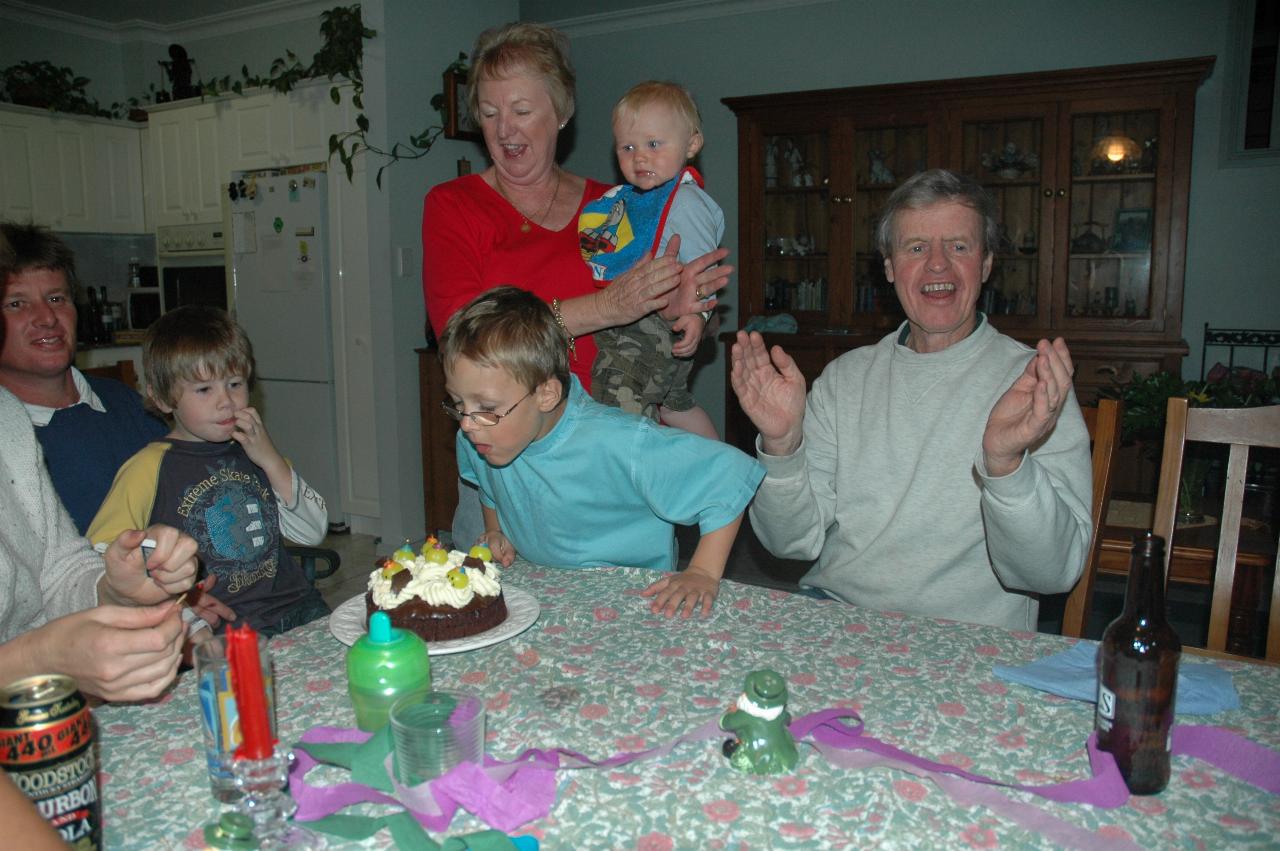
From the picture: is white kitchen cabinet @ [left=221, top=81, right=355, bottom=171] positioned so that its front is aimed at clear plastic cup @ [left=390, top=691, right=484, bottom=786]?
yes

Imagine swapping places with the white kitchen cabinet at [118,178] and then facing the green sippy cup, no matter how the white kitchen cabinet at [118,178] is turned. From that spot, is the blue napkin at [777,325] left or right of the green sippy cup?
left

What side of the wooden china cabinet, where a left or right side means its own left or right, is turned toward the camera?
front

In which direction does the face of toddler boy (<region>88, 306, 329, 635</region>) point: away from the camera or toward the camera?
toward the camera

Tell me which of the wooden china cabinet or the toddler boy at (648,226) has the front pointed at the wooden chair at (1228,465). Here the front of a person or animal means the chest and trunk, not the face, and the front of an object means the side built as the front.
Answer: the wooden china cabinet

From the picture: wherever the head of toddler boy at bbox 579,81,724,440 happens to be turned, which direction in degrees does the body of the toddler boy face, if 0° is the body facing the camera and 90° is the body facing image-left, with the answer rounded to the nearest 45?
approximately 45°

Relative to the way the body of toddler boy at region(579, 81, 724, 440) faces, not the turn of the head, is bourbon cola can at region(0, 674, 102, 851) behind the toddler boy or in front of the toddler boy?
in front

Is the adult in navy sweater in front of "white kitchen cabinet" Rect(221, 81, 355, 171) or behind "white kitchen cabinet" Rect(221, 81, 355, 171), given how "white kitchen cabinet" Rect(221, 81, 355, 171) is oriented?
in front

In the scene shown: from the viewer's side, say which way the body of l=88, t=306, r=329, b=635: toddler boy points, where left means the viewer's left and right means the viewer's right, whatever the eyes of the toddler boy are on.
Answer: facing the viewer and to the right of the viewer

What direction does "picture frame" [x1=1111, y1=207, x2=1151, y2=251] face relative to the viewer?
toward the camera

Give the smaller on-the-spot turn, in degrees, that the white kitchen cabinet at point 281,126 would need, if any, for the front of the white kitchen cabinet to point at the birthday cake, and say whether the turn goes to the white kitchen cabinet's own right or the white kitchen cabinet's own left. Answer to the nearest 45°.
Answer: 0° — it already faces it

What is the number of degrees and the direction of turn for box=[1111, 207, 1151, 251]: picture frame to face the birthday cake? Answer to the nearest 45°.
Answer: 0° — it already faces it

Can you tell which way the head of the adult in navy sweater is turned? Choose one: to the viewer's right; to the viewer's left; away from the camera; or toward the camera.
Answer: toward the camera
